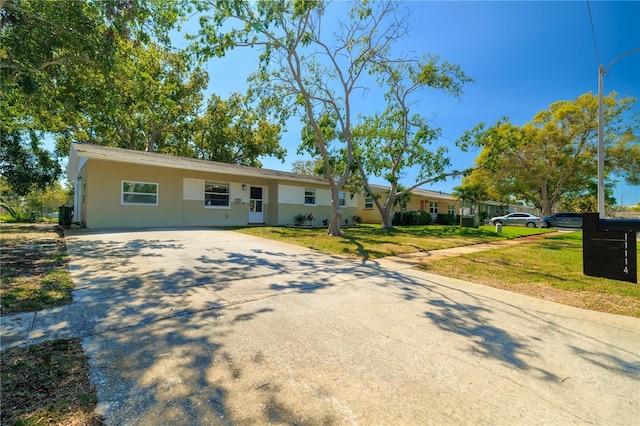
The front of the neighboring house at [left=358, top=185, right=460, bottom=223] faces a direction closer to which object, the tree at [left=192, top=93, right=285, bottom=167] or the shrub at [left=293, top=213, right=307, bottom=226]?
the shrub

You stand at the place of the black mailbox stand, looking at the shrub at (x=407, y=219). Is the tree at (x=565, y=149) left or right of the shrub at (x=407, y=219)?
right

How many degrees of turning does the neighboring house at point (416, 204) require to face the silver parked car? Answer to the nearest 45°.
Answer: approximately 45° to its left

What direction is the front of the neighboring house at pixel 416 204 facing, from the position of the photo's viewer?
facing the viewer and to the right of the viewer

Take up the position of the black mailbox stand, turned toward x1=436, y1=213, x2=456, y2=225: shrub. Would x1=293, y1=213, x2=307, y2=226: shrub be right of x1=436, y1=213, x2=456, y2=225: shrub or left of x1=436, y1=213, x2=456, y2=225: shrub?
left

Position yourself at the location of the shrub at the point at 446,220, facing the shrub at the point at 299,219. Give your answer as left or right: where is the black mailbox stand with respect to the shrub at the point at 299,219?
left

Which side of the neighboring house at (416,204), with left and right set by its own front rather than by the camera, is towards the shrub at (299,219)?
right

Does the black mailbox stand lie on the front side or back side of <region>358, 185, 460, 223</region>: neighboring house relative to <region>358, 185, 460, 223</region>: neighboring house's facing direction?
on the front side

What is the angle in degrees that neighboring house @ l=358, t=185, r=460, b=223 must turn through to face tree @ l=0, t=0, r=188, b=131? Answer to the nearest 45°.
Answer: approximately 45° to its right

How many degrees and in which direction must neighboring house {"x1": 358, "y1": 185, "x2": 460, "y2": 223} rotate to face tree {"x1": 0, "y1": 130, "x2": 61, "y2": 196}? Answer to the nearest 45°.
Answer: approximately 90° to its right
